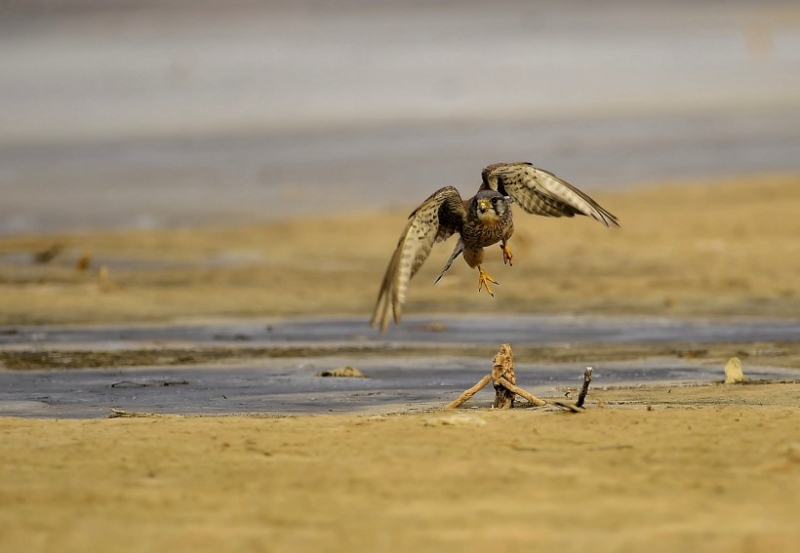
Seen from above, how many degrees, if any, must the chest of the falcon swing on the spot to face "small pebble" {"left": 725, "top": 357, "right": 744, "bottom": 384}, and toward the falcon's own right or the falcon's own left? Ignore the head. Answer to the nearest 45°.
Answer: approximately 135° to the falcon's own left

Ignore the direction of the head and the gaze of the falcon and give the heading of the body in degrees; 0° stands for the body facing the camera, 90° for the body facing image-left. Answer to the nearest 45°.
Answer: approximately 0°
